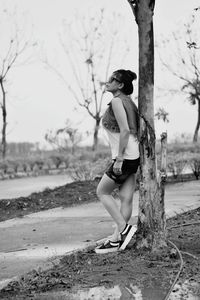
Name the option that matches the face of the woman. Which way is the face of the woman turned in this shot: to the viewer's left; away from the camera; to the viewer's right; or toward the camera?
to the viewer's left

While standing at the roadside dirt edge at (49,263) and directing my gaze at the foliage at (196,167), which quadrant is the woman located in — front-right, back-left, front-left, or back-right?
front-right

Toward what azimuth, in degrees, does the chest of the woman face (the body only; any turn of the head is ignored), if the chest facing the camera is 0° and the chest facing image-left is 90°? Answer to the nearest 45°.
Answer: approximately 90°
